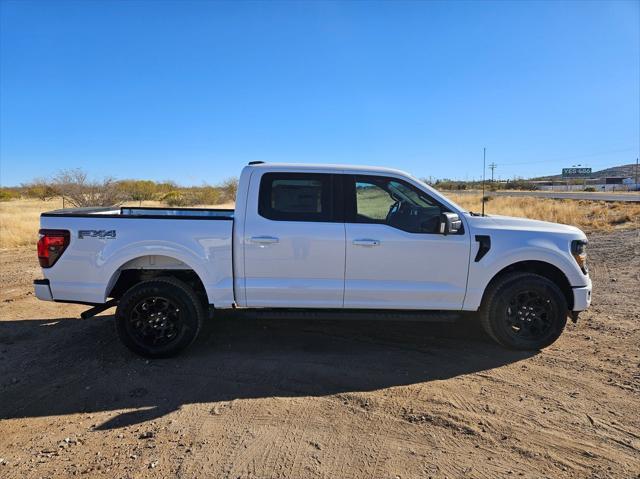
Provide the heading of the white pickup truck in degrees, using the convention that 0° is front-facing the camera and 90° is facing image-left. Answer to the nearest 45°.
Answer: approximately 270°
